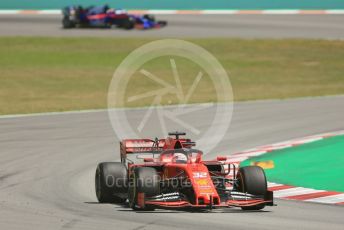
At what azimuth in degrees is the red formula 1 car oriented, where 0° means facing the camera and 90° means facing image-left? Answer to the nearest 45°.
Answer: approximately 0°
